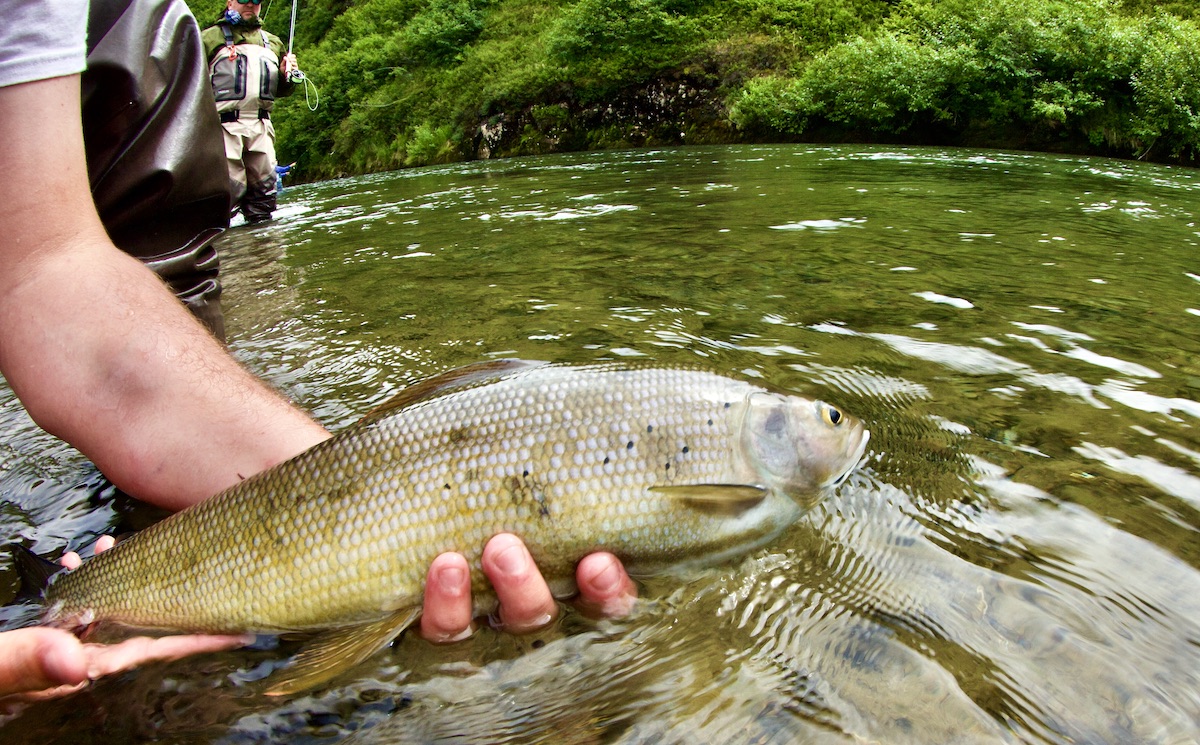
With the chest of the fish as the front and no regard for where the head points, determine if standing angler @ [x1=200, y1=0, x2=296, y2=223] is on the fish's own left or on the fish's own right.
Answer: on the fish's own left

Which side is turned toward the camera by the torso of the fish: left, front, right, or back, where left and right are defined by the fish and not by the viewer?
right
